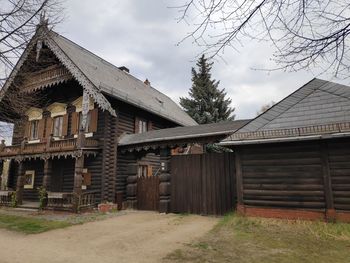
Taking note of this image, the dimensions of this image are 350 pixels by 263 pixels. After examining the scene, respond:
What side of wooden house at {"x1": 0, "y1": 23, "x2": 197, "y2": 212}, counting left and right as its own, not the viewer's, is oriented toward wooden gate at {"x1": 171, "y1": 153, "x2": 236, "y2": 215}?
left

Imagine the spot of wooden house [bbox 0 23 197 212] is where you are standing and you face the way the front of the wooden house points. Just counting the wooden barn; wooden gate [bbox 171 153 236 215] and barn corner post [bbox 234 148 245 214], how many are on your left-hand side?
3

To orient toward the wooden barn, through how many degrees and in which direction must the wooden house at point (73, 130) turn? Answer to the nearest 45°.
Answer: approximately 90° to its left

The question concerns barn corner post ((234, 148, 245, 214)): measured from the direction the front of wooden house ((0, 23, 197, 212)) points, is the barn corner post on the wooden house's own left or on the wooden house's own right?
on the wooden house's own left

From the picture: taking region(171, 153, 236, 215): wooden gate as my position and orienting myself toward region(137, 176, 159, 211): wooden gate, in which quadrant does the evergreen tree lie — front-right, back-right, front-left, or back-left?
front-right

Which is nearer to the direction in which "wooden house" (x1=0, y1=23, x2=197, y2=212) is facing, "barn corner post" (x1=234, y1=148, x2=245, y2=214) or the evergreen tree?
the barn corner post

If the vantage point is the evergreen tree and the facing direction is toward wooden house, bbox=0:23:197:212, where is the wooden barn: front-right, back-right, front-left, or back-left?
front-left

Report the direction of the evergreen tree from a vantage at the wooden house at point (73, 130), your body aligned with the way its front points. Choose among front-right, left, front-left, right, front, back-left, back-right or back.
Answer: back
